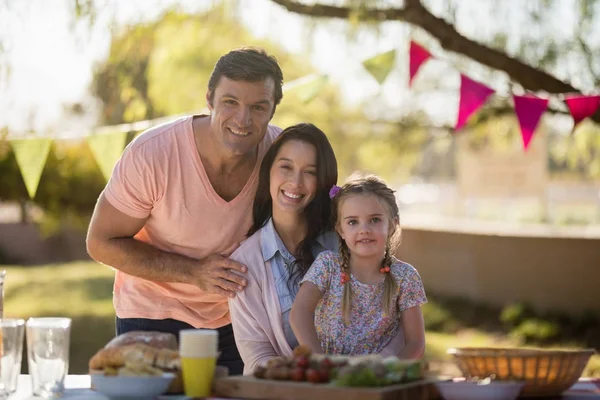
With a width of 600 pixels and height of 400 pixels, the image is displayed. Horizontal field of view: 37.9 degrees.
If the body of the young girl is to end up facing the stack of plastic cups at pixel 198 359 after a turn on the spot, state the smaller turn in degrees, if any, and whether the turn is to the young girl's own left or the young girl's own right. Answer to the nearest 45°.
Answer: approximately 45° to the young girl's own right

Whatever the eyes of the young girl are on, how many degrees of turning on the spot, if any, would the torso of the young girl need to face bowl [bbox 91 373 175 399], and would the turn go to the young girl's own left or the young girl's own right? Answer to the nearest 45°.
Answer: approximately 45° to the young girl's own right

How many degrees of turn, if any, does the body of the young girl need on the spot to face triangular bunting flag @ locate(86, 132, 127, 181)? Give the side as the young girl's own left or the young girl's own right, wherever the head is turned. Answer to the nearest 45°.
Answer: approximately 135° to the young girl's own right

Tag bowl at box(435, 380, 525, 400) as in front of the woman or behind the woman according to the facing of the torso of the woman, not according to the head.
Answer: in front

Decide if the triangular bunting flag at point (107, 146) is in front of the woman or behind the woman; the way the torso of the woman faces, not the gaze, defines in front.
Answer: behind

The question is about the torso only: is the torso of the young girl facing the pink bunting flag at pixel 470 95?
no

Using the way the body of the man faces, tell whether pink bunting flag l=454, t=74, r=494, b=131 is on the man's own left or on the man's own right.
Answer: on the man's own left

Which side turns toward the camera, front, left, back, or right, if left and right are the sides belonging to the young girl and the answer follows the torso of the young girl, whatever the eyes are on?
front

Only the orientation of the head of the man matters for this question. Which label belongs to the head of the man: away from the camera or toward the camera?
toward the camera

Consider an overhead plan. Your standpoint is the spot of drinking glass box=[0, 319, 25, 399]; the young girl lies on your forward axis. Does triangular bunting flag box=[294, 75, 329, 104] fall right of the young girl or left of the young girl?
left

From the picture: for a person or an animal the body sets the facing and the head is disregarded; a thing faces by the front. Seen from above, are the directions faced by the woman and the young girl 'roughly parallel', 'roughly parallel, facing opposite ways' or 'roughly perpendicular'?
roughly parallel

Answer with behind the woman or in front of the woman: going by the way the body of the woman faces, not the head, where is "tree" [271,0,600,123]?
behind

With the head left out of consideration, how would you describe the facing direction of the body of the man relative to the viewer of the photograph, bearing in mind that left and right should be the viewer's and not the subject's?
facing the viewer and to the right of the viewer

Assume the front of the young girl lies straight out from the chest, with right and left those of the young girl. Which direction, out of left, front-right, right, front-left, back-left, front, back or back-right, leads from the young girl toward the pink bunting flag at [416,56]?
back

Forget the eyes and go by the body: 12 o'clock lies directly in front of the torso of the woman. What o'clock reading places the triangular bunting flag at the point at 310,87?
The triangular bunting flag is roughly at 6 o'clock from the woman.
